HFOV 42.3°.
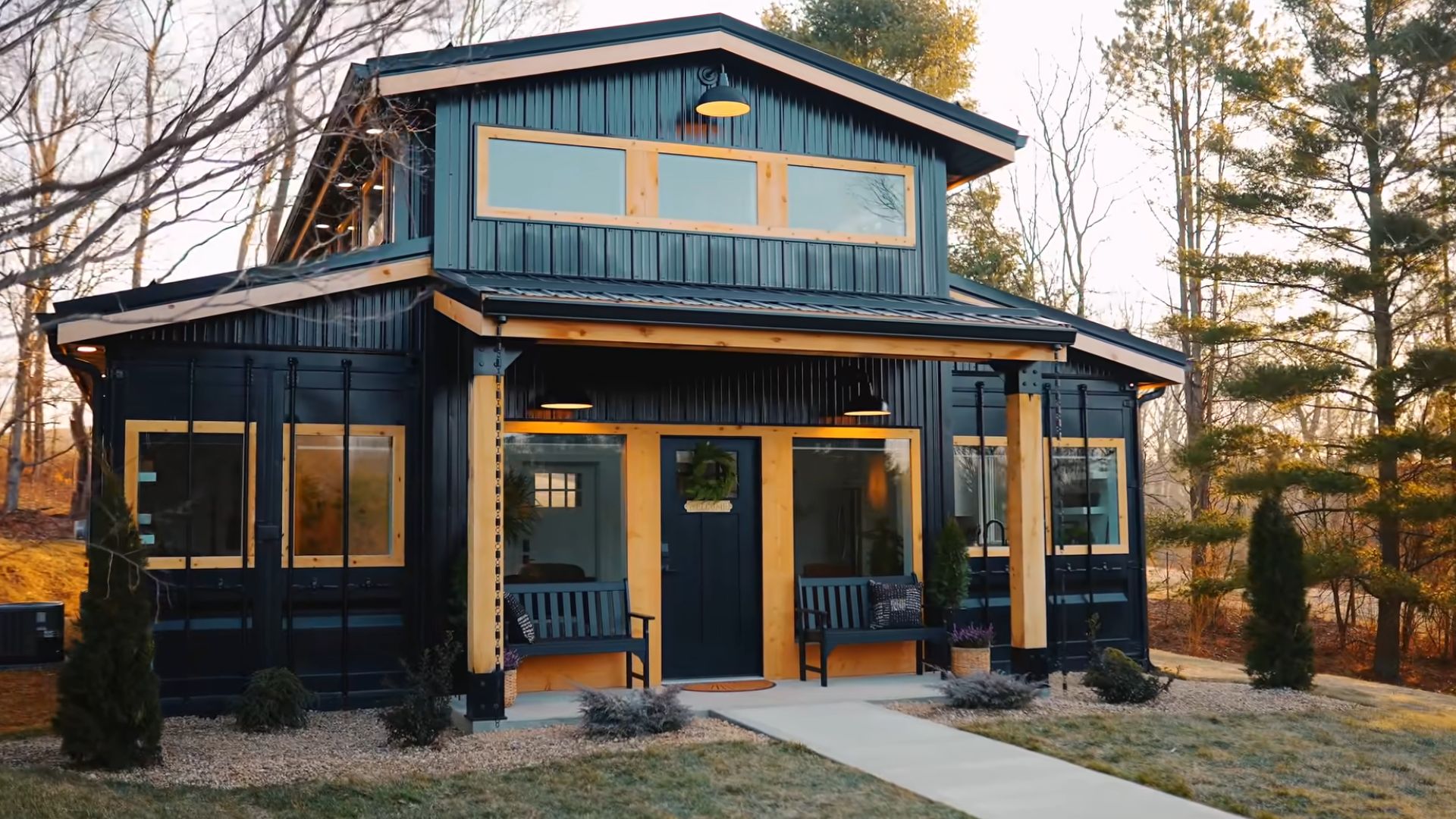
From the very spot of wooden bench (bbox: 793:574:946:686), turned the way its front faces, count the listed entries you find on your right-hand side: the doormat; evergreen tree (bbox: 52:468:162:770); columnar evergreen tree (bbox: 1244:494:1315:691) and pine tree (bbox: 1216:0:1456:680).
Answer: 2

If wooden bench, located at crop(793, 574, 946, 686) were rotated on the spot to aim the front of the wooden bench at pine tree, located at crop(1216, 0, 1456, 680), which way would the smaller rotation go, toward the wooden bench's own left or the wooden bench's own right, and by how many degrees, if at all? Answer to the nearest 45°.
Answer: approximately 90° to the wooden bench's own left

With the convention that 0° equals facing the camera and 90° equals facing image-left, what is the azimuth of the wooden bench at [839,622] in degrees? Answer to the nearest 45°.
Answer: approximately 315°

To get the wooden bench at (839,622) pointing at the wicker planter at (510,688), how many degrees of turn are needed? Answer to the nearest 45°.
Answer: approximately 90° to its right

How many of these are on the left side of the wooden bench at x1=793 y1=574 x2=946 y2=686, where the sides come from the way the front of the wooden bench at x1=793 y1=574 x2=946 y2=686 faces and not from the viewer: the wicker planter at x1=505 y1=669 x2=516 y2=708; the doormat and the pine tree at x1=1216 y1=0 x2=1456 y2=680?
1

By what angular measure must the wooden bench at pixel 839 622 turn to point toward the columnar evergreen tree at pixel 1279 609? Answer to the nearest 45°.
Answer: approximately 45° to its left

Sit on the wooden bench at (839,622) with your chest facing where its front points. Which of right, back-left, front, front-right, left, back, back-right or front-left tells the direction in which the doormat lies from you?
right

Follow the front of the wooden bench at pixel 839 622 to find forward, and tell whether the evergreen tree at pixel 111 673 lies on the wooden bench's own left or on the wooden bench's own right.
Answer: on the wooden bench's own right

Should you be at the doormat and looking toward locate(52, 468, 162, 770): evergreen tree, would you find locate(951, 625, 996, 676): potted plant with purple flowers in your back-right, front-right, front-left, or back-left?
back-left

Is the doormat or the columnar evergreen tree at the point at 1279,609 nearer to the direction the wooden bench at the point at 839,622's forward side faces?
the columnar evergreen tree
